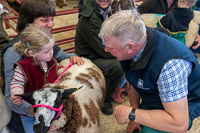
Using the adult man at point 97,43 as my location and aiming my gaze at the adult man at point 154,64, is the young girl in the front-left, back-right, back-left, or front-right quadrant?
front-right

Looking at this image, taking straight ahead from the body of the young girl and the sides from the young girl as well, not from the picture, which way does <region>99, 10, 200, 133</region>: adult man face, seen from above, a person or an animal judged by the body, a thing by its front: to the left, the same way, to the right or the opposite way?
the opposite way

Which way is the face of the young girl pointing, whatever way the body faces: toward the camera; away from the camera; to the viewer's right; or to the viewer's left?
to the viewer's right

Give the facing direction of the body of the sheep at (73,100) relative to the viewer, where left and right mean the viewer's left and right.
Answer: facing the viewer and to the left of the viewer

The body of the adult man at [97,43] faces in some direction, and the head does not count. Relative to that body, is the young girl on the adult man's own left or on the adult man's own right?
on the adult man's own right

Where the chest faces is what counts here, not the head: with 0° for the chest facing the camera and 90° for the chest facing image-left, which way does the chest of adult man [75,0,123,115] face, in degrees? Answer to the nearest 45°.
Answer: approximately 315°

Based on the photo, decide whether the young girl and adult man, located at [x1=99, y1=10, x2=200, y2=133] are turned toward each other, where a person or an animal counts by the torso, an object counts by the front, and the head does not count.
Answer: yes

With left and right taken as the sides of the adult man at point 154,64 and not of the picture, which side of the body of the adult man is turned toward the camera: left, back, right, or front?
left

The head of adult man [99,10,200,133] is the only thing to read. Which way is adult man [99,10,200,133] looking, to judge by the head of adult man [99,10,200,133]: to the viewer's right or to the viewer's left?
to the viewer's left

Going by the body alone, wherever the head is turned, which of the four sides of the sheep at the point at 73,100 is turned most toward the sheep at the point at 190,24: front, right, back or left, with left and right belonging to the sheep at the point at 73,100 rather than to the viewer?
back

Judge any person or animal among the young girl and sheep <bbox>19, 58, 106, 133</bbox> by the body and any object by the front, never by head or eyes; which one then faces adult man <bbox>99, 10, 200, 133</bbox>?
the young girl

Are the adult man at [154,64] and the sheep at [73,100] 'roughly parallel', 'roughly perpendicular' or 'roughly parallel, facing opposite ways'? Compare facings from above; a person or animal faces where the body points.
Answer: roughly perpendicular
